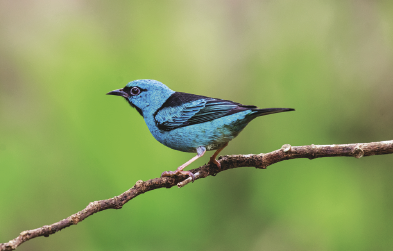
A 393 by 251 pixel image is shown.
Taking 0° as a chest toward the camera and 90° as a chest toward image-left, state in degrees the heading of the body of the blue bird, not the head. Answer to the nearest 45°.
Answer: approximately 90°
